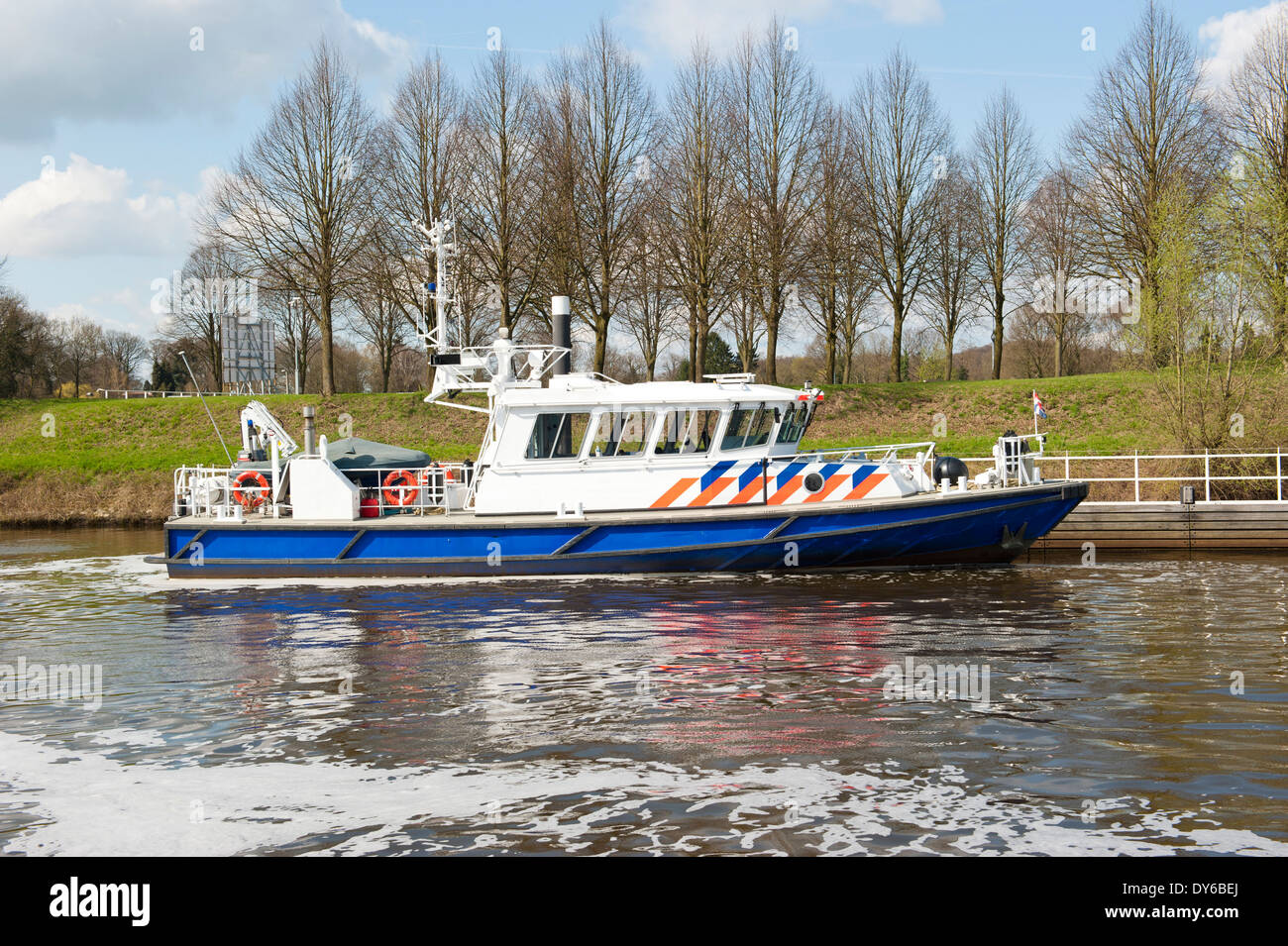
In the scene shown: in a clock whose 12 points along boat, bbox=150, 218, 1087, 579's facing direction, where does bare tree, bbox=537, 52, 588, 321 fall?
The bare tree is roughly at 9 o'clock from the boat.

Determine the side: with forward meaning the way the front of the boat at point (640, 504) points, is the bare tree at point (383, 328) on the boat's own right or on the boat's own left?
on the boat's own left

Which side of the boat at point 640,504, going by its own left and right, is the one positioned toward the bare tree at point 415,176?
left

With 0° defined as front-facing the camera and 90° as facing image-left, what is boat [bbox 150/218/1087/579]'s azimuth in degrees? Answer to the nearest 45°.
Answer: approximately 270°

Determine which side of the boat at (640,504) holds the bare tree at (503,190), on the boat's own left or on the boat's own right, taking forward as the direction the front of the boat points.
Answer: on the boat's own left

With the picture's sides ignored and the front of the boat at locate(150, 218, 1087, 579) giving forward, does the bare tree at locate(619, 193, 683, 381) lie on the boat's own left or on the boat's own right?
on the boat's own left

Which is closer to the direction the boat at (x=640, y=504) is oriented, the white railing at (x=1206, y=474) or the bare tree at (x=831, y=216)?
the white railing
